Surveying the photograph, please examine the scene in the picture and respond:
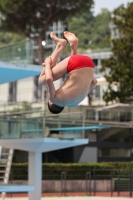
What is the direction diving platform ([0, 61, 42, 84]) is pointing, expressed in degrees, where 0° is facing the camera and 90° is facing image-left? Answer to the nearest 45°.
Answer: approximately 270°
